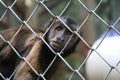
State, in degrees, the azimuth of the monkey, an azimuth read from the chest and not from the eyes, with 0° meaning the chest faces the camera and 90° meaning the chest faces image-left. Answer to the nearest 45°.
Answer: approximately 315°
